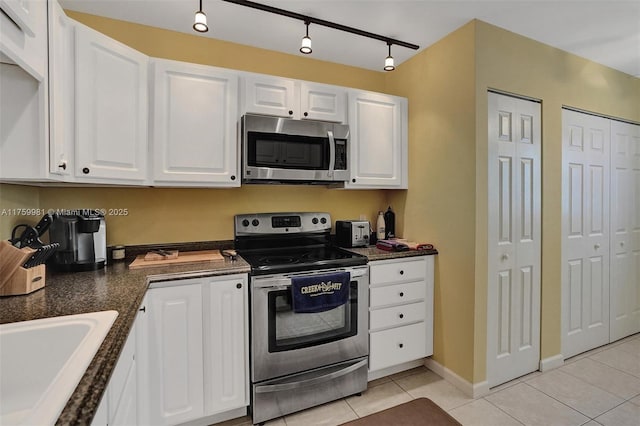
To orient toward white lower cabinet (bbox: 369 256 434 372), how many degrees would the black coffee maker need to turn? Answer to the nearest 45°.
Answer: approximately 45° to its left

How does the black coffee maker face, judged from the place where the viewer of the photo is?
facing the viewer and to the right of the viewer

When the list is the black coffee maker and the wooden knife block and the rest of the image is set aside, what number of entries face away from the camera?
0

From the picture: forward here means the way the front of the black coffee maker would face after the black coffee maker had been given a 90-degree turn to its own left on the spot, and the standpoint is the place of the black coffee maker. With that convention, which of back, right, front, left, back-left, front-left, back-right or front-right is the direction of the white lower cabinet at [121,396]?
back-right

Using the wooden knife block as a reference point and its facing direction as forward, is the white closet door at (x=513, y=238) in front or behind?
in front

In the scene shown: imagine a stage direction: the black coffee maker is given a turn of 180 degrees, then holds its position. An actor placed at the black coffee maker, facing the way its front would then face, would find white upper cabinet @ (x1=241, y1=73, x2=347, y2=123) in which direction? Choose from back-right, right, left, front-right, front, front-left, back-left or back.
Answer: back-right

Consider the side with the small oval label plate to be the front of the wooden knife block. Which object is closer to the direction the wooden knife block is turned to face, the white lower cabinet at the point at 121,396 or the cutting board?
the white lower cabinet

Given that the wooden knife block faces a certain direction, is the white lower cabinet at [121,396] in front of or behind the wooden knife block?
in front

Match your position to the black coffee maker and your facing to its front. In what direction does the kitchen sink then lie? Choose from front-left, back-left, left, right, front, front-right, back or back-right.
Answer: front-right
